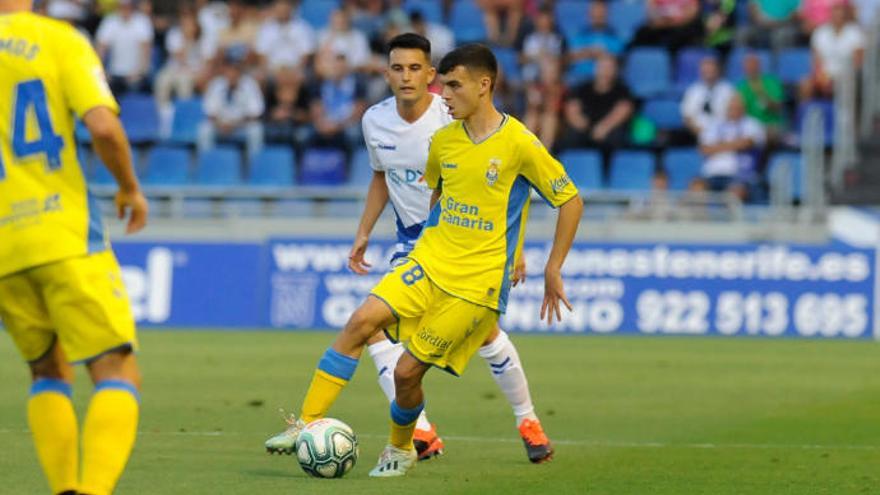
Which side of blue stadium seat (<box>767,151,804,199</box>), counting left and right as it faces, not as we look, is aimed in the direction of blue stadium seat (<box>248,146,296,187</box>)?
right

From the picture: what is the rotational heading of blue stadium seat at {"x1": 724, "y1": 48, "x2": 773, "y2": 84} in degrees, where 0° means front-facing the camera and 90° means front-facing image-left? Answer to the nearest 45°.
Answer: approximately 0°

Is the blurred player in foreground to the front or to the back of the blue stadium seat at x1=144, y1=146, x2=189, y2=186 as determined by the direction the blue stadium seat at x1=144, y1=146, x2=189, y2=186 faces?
to the front

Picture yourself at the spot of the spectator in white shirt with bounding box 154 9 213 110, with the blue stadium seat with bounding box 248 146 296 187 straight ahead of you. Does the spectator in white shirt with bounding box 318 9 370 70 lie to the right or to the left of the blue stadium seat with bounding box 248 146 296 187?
left

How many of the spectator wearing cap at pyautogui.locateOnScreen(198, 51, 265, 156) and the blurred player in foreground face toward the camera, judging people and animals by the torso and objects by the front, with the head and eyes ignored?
1

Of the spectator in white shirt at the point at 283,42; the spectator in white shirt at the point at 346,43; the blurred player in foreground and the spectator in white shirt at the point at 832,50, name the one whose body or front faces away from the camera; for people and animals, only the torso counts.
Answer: the blurred player in foreground

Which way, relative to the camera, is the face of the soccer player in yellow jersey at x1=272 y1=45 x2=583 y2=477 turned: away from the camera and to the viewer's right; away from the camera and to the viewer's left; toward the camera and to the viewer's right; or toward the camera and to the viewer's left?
toward the camera and to the viewer's left

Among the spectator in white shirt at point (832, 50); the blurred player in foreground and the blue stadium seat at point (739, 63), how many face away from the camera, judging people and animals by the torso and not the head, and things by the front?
1

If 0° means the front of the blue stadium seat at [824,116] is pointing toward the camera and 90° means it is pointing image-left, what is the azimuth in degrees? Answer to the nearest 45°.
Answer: approximately 0°

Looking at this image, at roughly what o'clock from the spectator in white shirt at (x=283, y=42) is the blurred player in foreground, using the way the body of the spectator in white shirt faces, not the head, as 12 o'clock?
The blurred player in foreground is roughly at 12 o'clock from the spectator in white shirt.
